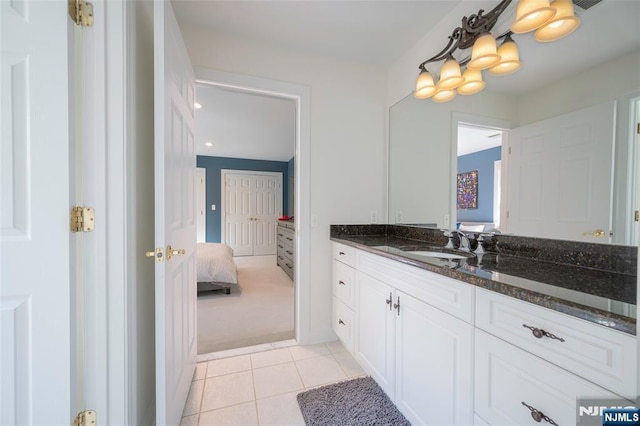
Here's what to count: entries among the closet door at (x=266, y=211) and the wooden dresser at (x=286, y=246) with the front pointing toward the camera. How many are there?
1

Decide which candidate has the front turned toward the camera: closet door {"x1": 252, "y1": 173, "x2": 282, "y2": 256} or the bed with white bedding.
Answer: the closet door

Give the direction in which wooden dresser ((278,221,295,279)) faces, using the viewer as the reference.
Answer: facing to the left of the viewer

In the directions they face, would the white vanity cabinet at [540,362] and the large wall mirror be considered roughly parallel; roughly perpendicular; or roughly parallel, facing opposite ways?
roughly parallel

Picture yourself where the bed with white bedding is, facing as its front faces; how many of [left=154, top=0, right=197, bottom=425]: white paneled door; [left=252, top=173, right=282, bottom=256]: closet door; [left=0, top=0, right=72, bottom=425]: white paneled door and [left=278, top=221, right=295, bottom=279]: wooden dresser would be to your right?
2

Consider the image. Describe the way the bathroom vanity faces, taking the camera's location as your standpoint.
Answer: facing the viewer and to the left of the viewer

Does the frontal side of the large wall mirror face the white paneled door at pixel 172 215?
yes

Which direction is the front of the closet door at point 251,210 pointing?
toward the camera

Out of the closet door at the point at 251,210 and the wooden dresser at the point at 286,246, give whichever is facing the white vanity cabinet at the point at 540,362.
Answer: the closet door

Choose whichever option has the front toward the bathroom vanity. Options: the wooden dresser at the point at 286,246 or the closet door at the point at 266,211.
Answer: the closet door

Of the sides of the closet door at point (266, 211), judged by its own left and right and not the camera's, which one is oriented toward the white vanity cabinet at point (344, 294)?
front

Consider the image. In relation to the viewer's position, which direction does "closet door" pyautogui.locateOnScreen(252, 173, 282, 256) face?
facing the viewer

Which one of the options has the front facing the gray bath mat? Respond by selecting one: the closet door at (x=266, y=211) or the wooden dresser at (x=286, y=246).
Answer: the closet door

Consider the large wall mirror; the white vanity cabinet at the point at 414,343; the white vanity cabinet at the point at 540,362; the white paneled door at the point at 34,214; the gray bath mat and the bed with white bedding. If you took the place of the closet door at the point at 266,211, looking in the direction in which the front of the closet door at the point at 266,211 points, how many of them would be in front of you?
6

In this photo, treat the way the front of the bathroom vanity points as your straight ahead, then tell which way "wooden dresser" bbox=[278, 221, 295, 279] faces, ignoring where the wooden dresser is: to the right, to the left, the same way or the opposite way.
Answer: the same way

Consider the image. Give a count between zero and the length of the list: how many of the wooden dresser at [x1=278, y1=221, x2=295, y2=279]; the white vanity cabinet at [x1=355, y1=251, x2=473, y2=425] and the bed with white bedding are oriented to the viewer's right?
1

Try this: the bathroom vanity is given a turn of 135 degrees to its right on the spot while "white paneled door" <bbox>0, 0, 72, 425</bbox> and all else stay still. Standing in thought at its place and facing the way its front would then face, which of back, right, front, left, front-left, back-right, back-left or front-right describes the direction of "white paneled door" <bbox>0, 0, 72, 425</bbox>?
back-left

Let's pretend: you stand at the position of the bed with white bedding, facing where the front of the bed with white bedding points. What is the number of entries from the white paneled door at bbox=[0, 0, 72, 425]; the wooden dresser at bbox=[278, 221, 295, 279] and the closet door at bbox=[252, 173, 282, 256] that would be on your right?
1
